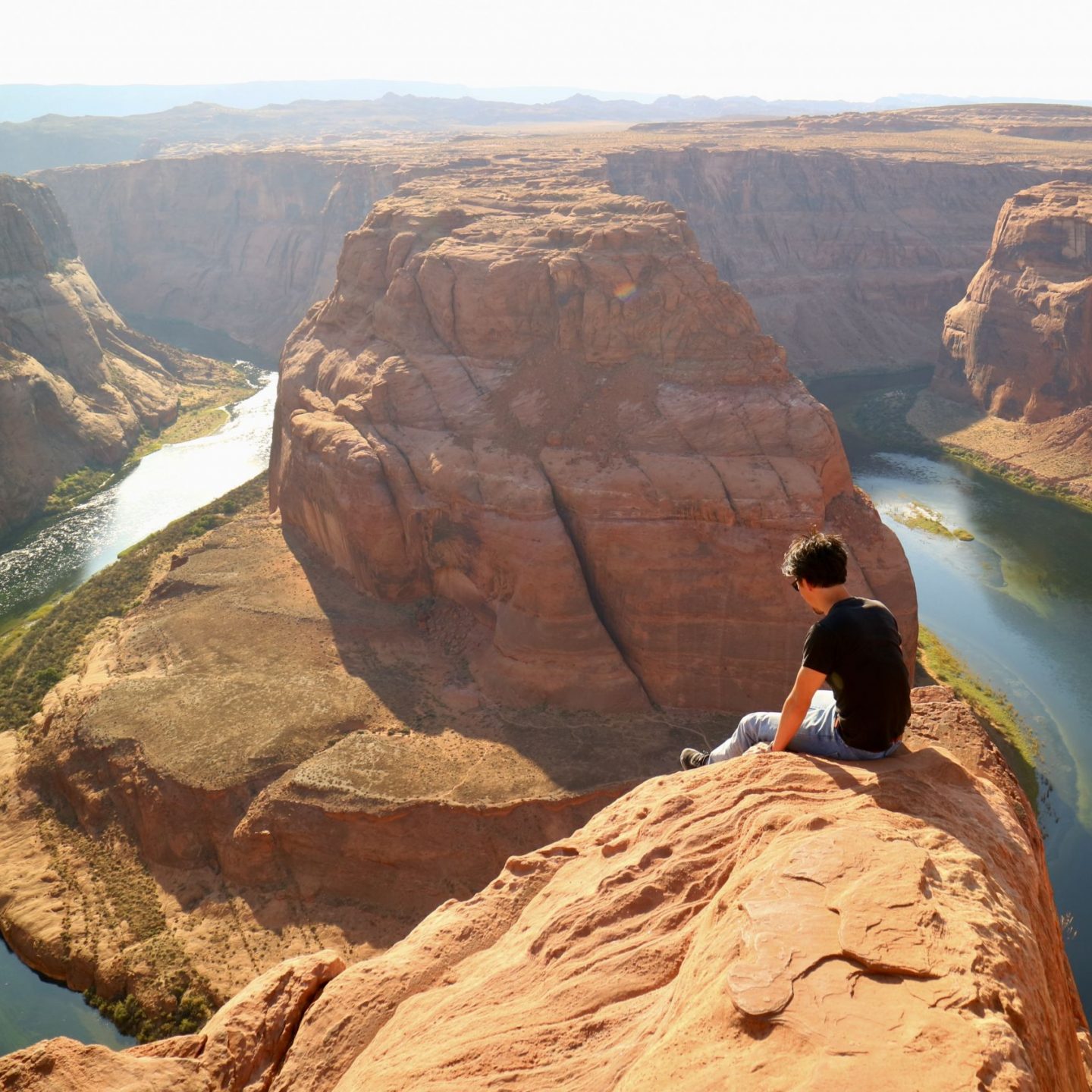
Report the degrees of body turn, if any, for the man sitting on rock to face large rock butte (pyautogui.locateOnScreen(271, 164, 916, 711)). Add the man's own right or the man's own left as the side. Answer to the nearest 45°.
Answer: approximately 45° to the man's own right

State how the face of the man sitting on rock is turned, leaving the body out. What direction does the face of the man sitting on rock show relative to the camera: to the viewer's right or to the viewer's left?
to the viewer's left

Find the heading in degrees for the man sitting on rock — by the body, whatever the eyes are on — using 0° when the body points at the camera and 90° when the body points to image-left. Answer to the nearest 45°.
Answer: approximately 135°

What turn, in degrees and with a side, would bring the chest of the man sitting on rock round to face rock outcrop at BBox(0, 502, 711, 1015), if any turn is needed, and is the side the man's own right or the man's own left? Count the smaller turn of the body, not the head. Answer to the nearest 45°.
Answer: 0° — they already face it
